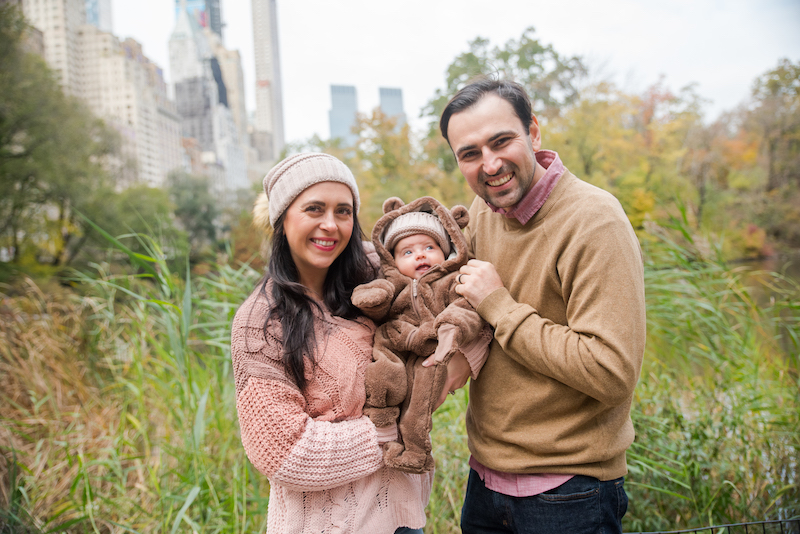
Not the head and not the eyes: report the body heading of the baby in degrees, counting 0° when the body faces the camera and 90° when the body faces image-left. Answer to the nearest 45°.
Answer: approximately 0°

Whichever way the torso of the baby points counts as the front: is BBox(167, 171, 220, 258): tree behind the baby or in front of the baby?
behind

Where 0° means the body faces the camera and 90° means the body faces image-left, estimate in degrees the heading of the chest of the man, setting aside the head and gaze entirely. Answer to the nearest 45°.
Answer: approximately 45°

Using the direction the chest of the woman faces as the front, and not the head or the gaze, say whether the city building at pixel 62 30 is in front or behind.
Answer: behind

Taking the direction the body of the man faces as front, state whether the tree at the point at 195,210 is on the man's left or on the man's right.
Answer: on the man's right

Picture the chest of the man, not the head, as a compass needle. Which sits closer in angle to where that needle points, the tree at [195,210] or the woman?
the woman

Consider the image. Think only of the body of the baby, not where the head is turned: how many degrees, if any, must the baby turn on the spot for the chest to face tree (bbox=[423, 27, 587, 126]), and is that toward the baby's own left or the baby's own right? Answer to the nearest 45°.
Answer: approximately 180°
